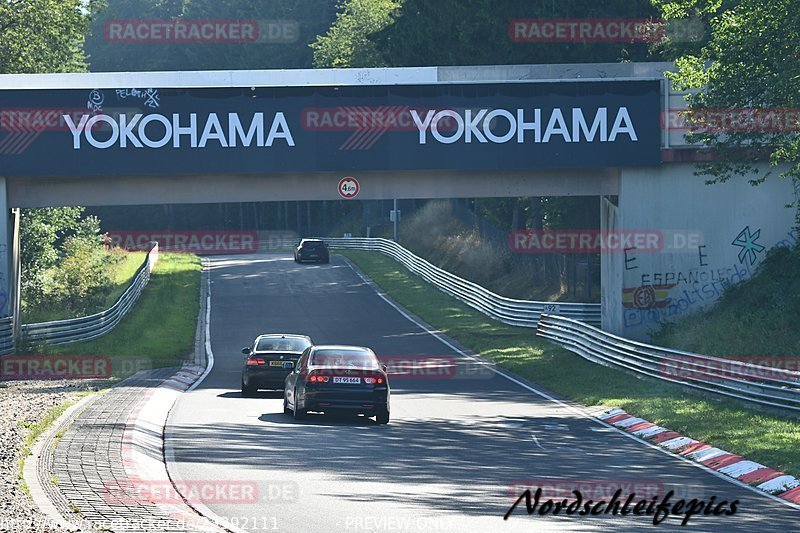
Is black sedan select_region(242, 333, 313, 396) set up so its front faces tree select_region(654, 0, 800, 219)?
no

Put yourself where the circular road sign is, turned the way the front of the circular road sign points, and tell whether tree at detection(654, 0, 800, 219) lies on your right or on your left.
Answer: on your left

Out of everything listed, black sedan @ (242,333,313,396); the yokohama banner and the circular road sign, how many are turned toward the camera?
2

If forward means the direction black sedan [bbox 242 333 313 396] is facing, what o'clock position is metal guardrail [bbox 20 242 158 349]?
The metal guardrail is roughly at 11 o'clock from the black sedan.

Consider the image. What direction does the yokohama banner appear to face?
toward the camera

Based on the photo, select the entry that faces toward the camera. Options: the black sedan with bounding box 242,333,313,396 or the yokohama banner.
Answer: the yokohama banner

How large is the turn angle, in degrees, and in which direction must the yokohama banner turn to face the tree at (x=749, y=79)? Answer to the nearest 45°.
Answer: approximately 45° to its left

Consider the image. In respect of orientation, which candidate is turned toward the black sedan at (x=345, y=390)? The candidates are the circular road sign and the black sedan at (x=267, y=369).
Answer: the circular road sign

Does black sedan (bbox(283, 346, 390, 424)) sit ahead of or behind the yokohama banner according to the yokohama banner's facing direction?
ahead

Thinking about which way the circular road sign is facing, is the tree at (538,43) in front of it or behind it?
behind

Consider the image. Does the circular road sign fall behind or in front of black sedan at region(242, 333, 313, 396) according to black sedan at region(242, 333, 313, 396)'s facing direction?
in front

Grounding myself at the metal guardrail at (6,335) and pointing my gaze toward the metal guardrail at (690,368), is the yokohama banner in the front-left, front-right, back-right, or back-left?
front-left

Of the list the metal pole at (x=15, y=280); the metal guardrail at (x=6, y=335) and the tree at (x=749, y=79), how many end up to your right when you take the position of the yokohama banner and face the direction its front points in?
2

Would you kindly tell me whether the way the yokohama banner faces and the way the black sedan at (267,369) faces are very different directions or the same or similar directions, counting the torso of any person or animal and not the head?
very different directions

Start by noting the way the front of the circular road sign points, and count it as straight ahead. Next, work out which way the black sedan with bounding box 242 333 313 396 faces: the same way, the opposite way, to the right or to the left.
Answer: the opposite way

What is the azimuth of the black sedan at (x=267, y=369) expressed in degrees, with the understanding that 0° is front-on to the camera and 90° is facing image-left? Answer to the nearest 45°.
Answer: approximately 180°

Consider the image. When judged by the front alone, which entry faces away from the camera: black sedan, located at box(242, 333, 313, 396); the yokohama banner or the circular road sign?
the black sedan

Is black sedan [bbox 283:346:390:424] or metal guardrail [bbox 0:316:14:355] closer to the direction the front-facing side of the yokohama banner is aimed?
the black sedan

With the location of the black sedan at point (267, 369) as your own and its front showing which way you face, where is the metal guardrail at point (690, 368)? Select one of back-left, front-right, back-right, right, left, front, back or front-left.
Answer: right

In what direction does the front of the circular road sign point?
toward the camera

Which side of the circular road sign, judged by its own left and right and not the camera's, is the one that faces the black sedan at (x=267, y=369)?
front

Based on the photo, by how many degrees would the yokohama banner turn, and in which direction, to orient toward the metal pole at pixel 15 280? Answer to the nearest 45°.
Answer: approximately 90° to its right
